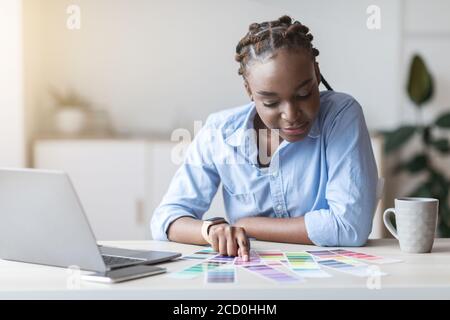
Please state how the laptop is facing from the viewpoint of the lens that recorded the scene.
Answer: facing away from the viewer and to the right of the viewer

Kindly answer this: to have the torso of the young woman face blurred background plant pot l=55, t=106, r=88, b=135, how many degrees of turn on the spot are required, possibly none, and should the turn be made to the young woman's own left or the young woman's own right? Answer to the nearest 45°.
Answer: approximately 135° to the young woman's own right

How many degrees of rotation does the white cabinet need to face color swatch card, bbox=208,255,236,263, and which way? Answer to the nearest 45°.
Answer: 0° — it already faces it

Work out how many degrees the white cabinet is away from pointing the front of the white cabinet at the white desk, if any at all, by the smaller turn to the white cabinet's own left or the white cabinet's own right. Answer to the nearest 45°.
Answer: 0° — it already faces it

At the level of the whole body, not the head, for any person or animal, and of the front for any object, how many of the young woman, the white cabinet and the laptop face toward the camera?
2

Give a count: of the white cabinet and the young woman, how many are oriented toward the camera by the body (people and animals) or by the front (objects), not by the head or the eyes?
2

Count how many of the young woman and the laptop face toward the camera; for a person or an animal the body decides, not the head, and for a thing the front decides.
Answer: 1

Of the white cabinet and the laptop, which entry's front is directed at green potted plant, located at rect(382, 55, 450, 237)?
the laptop

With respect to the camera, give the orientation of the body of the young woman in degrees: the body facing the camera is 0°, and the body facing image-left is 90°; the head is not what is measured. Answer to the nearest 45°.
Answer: approximately 0°

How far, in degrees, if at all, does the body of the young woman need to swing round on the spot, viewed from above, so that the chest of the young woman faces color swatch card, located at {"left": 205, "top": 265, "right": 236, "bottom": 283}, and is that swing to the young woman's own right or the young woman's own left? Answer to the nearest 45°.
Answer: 0° — they already face it

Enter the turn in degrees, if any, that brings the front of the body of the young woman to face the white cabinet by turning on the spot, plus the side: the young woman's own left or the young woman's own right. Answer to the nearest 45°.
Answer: approximately 180°

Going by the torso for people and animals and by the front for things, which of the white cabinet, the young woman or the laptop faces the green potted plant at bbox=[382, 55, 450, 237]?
the laptop

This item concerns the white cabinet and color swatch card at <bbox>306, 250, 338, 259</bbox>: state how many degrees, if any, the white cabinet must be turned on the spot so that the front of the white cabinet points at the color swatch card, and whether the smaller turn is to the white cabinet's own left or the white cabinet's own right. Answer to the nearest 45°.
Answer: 0° — it already faces it

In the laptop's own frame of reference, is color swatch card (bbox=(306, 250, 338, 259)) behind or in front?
in front
